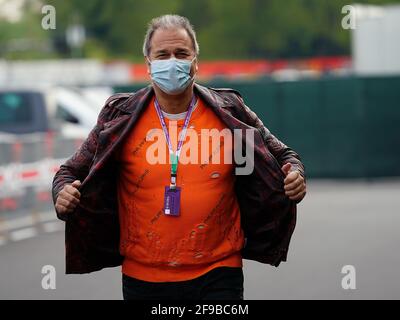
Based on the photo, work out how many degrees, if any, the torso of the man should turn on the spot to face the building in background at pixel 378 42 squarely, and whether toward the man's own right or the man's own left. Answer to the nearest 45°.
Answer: approximately 180°

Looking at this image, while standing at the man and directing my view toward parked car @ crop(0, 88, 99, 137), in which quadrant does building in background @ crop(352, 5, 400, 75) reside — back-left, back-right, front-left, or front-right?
front-right

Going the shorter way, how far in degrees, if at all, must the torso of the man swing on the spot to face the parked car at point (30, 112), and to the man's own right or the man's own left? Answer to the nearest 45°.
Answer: approximately 180°

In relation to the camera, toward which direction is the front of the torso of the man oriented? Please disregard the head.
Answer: toward the camera

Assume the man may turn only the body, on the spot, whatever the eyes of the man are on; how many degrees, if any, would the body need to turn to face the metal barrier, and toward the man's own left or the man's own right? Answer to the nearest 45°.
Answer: approximately 180°

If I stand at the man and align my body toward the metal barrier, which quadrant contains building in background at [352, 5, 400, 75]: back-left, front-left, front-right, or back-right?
front-right

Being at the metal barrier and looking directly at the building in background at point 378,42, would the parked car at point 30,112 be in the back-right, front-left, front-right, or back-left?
front-left
